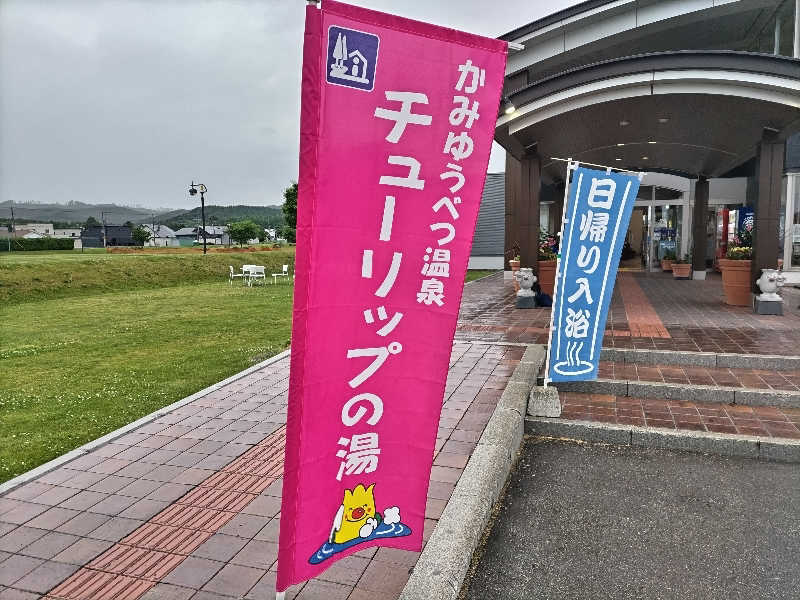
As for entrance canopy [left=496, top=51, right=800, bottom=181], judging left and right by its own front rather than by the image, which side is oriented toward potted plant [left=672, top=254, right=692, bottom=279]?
back

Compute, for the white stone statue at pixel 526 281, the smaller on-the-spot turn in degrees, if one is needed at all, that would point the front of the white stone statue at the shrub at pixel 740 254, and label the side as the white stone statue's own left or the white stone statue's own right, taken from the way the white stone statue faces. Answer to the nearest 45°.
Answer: approximately 90° to the white stone statue's own left

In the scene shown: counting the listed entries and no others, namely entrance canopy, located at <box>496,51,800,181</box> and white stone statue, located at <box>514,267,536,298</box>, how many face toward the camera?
2

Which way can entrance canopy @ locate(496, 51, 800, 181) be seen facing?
toward the camera

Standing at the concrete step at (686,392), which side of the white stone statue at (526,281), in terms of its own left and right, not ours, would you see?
front

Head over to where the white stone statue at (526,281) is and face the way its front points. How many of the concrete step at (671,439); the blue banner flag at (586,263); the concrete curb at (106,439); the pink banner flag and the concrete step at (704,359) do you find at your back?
0

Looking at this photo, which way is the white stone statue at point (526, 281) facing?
toward the camera

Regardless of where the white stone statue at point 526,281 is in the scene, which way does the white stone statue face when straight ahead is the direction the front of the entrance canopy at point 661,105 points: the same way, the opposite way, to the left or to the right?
the same way

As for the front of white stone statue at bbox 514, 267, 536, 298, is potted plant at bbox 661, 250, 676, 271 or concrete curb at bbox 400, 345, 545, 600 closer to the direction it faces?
the concrete curb

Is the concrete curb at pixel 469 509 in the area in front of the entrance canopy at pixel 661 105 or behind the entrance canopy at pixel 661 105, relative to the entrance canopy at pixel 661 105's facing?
in front
